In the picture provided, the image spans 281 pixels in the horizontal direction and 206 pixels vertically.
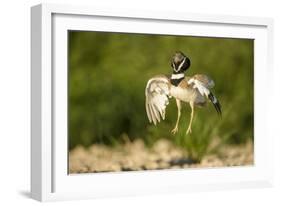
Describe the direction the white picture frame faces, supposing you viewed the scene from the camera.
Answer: facing the viewer and to the right of the viewer
